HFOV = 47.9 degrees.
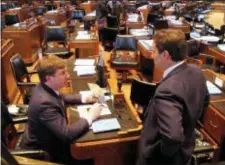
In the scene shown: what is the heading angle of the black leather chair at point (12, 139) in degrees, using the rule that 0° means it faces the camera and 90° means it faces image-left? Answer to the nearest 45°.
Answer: approximately 270°

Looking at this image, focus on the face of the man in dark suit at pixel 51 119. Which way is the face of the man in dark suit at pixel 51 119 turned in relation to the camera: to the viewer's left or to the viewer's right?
to the viewer's right

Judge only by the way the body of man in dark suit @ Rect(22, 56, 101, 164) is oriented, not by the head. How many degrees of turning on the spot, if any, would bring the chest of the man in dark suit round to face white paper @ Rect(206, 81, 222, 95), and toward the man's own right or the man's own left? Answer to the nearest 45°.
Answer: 0° — they already face it

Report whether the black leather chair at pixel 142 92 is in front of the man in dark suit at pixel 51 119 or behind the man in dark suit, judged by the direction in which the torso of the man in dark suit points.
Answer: in front

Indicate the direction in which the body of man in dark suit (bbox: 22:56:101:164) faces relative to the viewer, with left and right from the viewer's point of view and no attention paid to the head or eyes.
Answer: facing to the right of the viewer

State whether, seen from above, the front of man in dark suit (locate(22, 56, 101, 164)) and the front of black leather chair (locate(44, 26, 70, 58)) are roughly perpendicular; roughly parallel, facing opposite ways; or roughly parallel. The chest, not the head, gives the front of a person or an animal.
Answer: roughly perpendicular
